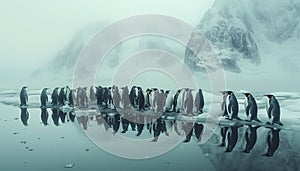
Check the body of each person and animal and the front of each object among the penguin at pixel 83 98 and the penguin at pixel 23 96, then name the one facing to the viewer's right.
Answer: the penguin at pixel 23 96

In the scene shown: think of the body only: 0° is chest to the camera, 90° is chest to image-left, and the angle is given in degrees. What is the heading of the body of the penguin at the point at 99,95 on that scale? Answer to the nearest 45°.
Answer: approximately 180°

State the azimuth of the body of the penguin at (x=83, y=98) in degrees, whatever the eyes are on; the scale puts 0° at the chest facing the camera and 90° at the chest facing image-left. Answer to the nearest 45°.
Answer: approximately 180°

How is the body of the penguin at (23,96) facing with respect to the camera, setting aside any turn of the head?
to the viewer's right
